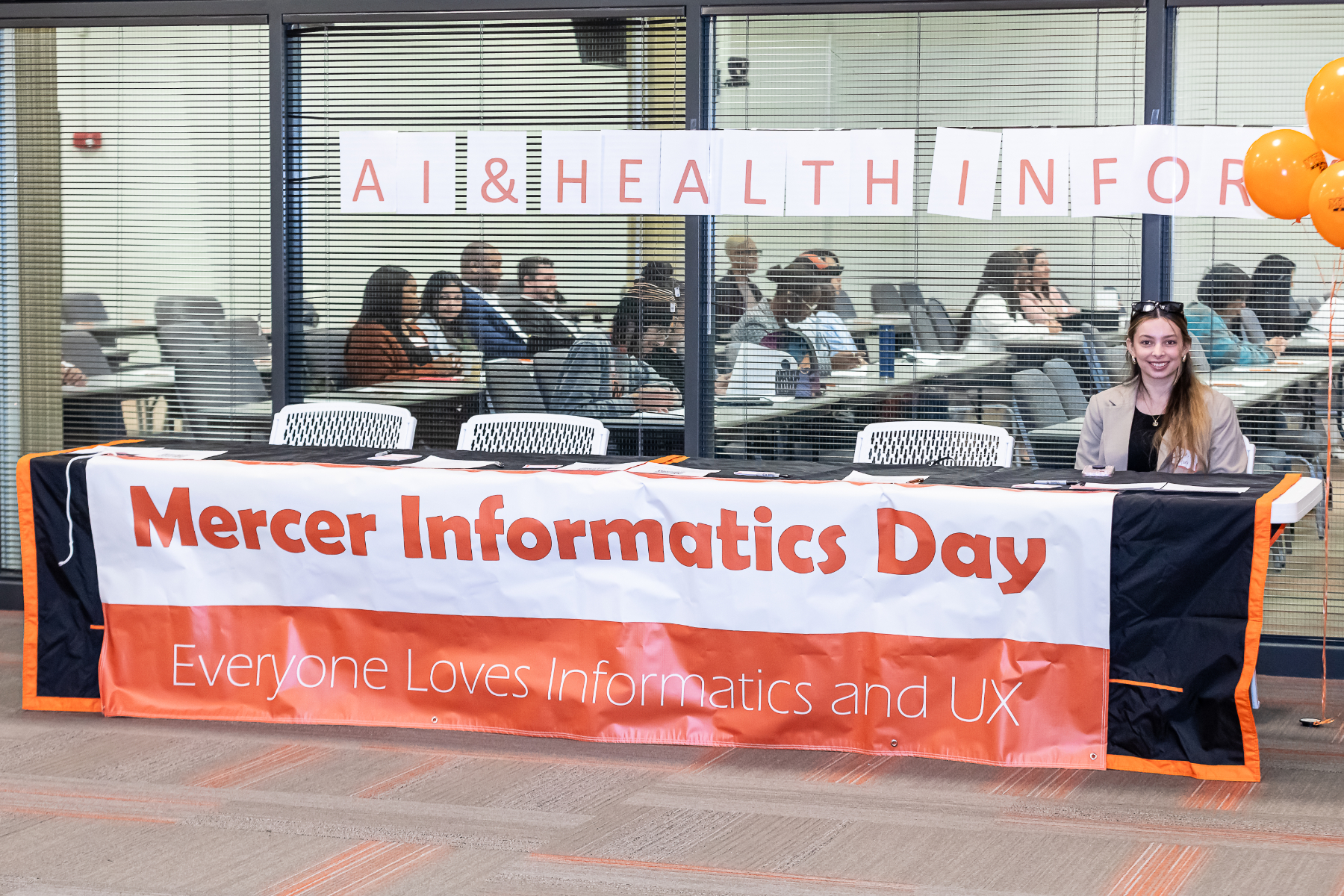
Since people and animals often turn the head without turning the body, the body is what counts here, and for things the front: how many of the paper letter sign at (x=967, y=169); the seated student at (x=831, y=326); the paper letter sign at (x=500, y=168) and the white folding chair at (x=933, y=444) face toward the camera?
3
